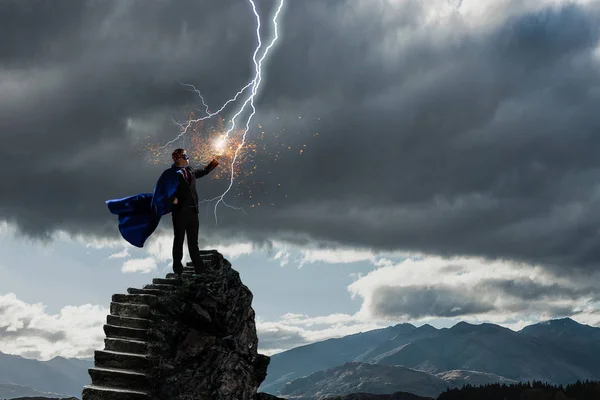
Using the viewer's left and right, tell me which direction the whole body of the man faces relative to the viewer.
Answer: facing the viewer and to the right of the viewer

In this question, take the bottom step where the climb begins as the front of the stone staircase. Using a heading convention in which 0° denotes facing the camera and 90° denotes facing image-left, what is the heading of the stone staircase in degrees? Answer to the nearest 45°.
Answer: approximately 0°
